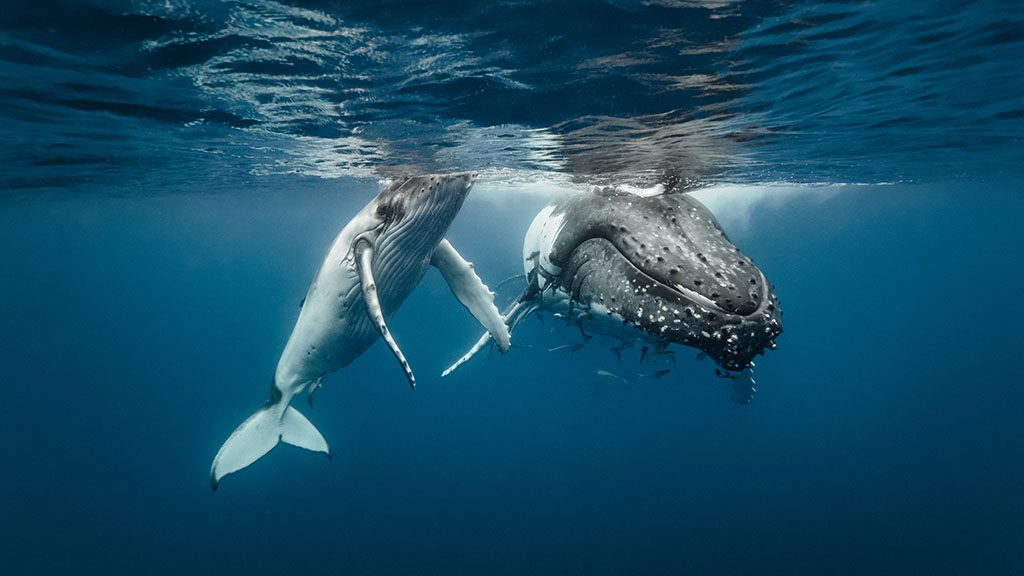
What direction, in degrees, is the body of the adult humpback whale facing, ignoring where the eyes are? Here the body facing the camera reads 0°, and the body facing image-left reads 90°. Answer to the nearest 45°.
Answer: approximately 315°

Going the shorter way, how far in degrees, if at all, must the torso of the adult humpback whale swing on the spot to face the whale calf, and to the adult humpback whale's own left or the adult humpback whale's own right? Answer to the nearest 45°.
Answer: approximately 135° to the adult humpback whale's own right
